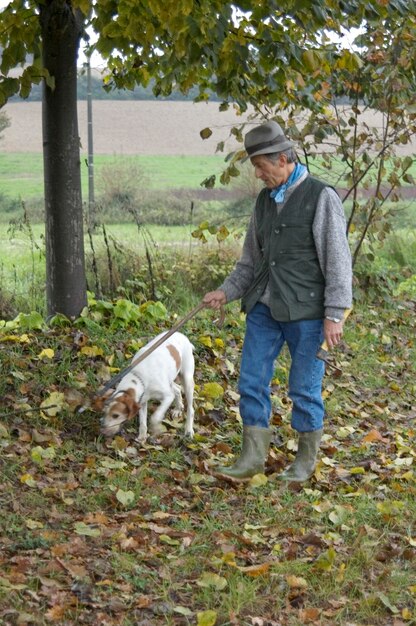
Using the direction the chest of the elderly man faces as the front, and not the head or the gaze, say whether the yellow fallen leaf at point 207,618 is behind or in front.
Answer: in front

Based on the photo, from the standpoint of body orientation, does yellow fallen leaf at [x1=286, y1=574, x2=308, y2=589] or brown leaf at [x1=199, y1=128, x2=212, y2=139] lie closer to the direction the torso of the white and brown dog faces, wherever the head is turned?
the yellow fallen leaf

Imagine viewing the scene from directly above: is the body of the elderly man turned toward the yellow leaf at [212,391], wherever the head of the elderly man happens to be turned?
no

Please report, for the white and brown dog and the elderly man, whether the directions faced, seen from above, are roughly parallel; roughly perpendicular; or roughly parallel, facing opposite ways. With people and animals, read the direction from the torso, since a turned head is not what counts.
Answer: roughly parallel

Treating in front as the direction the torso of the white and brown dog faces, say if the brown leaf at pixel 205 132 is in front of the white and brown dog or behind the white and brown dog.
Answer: behind

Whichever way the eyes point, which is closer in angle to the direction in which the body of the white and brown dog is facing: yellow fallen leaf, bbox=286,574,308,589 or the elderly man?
the yellow fallen leaf

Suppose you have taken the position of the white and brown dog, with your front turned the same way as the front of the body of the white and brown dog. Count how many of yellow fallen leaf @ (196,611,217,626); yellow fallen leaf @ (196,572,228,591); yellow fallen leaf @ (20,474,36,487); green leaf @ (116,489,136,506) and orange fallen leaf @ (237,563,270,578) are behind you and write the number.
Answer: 0

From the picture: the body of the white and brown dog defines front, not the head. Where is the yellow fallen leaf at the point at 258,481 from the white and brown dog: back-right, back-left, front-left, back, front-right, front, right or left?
left

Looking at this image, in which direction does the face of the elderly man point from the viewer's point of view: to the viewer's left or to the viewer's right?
to the viewer's left

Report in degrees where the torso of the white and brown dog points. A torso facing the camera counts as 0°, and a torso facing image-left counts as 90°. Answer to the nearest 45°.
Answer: approximately 45°

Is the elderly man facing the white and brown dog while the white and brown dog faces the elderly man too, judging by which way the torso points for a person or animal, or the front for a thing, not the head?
no

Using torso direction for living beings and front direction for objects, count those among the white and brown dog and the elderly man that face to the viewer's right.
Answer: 0

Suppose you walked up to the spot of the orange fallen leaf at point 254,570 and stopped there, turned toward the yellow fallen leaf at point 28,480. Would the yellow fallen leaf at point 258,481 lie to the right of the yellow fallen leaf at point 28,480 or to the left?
right

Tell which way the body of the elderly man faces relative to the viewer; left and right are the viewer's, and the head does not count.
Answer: facing the viewer and to the left of the viewer

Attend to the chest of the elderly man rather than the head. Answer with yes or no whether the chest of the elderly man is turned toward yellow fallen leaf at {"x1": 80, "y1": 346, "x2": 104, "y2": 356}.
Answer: no

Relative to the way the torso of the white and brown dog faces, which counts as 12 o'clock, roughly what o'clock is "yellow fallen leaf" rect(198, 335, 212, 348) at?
The yellow fallen leaf is roughly at 5 o'clock from the white and brown dog.

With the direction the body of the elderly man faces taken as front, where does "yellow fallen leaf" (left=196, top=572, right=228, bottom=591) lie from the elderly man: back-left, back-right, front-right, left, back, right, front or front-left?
front-left

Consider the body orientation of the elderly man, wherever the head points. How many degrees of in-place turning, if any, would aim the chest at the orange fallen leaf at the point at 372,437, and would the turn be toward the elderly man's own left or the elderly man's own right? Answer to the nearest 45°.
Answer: approximately 180°

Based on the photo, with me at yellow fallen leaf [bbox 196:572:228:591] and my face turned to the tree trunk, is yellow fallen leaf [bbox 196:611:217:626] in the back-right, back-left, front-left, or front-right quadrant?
back-left

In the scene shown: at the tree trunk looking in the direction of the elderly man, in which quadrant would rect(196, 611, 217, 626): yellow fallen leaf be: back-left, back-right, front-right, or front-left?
front-right
